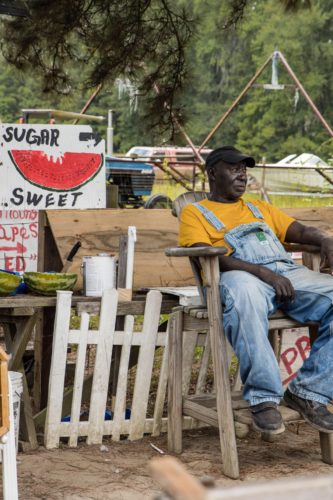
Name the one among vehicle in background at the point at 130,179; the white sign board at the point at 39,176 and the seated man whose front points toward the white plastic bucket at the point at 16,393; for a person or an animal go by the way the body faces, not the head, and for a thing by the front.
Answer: the white sign board

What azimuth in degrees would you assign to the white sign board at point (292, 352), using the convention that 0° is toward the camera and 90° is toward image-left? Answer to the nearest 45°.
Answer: approximately 0°

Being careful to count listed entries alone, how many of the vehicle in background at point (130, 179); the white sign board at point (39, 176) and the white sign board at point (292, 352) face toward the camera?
2

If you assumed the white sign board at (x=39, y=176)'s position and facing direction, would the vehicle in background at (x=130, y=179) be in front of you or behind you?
behind

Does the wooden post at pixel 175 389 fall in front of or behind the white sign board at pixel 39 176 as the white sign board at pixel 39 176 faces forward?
in front

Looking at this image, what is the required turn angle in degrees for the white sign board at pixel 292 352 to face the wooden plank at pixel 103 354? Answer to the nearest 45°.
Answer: approximately 45° to its right

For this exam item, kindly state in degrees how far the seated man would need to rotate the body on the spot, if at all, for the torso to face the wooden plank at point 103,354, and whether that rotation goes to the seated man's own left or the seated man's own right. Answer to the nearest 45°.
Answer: approximately 135° to the seated man's own right

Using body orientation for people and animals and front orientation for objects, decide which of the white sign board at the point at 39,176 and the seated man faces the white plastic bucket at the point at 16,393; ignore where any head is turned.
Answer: the white sign board

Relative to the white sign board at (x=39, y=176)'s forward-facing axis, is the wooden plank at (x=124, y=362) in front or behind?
in front

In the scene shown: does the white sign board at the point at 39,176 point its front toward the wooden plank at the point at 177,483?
yes

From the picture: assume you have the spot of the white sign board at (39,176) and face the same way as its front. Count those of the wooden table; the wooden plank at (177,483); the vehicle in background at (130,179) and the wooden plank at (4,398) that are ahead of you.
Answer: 3

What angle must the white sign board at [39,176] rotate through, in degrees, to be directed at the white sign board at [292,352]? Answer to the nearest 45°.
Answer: approximately 45° to its left
